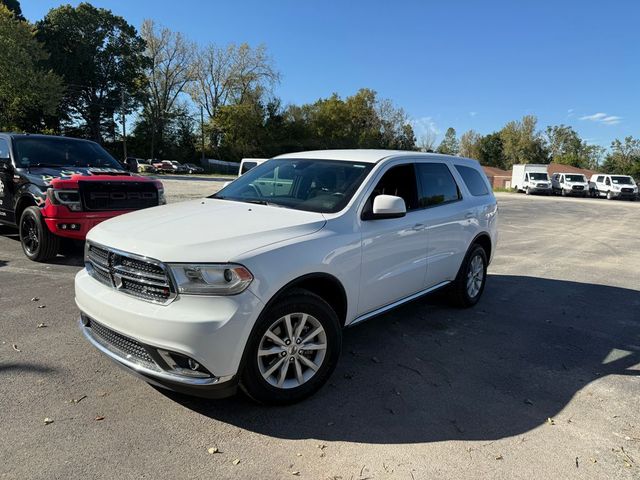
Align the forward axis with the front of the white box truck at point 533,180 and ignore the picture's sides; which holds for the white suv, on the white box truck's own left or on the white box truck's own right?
on the white box truck's own right

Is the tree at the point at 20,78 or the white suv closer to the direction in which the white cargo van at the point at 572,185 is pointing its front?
the white suv

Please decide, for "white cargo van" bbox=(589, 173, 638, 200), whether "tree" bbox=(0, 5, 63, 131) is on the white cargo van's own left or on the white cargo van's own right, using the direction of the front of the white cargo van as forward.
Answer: on the white cargo van's own right

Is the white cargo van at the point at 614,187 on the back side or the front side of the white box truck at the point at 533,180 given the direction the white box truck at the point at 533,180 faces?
on the front side

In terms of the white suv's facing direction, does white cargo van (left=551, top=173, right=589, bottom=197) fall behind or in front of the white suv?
behind

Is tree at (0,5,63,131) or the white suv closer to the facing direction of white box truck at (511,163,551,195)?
the white suv

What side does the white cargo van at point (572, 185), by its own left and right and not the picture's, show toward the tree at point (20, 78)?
right

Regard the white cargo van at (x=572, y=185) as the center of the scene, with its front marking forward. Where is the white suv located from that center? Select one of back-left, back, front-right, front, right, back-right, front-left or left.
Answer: front-right

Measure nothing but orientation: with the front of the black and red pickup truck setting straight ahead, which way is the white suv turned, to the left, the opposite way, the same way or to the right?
to the right

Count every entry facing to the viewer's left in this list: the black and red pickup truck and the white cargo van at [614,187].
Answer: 0

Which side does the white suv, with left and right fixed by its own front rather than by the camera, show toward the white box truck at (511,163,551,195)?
back

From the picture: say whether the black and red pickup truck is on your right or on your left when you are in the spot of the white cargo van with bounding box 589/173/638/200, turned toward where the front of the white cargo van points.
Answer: on your right

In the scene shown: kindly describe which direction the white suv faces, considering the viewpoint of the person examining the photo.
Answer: facing the viewer and to the left of the viewer

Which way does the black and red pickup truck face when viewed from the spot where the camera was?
facing the viewer and to the right of the viewer
